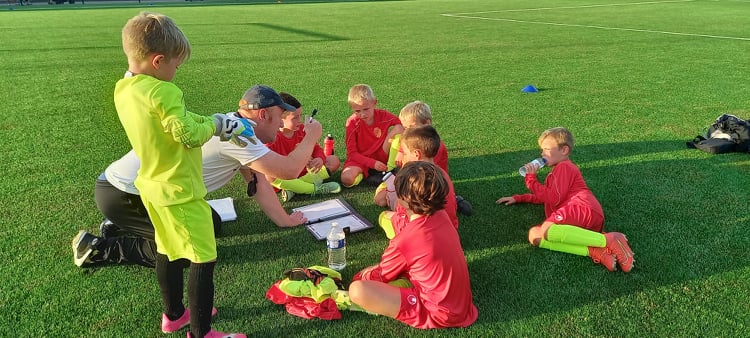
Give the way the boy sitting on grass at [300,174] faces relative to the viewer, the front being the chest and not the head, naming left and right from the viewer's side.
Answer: facing the viewer and to the right of the viewer

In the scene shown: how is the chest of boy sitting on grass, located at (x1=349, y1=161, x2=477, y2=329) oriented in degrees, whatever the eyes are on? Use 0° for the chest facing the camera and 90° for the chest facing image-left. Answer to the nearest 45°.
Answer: approximately 135°

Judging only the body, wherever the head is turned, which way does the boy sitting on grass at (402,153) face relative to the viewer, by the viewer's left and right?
facing the viewer and to the left of the viewer

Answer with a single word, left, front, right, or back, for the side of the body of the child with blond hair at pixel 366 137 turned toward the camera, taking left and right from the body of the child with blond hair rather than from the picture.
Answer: front

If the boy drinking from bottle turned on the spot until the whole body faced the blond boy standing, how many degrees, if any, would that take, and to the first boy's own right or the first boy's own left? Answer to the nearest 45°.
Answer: approximately 45° to the first boy's own left

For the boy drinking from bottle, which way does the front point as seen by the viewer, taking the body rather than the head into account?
to the viewer's left

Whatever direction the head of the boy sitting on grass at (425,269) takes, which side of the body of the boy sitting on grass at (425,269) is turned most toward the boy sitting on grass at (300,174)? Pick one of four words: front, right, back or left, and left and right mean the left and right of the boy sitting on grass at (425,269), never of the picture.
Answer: front

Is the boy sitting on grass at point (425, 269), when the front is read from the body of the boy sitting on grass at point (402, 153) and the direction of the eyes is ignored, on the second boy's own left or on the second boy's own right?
on the second boy's own left

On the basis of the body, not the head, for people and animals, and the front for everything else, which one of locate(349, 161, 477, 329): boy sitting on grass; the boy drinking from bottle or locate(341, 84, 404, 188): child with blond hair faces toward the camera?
the child with blond hair

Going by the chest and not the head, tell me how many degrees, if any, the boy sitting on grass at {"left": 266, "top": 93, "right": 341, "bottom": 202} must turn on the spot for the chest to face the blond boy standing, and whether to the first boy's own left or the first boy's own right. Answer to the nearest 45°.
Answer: approximately 45° to the first boy's own right

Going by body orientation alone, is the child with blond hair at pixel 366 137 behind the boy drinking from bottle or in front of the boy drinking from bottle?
in front

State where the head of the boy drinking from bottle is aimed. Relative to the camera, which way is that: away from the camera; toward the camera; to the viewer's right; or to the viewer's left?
to the viewer's left

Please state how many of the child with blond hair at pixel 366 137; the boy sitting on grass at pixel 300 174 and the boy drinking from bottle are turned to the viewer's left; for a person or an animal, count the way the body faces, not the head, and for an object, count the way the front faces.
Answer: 1

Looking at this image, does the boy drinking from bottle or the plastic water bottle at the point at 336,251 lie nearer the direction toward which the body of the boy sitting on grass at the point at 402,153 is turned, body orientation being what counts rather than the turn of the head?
the plastic water bottle

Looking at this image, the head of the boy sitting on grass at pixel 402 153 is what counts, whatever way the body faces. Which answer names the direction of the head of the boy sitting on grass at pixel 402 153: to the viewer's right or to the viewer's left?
to the viewer's left

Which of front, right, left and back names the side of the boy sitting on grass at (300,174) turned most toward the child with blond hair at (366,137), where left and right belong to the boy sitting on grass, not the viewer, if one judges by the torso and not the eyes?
left
